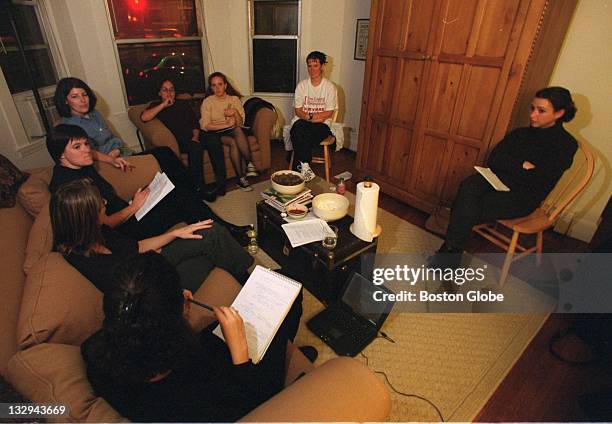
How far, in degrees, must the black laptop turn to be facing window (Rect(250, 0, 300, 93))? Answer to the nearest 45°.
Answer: approximately 90° to its right

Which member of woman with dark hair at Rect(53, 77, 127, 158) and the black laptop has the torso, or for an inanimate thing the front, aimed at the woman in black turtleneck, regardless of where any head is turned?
the woman with dark hair

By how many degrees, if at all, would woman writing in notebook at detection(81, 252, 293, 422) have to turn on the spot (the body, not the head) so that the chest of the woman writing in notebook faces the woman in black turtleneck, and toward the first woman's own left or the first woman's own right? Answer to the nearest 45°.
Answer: approximately 45° to the first woman's own right

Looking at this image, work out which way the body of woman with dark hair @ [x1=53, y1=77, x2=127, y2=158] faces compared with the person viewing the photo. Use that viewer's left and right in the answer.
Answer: facing the viewer and to the right of the viewer

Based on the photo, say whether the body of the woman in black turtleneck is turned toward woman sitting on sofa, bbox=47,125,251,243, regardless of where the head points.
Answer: yes

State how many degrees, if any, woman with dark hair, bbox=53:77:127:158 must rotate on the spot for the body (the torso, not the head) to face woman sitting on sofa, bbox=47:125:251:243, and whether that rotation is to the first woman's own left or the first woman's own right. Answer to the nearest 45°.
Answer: approximately 45° to the first woman's own right

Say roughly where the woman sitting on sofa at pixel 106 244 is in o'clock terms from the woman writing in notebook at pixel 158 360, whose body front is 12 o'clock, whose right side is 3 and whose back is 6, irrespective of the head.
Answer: The woman sitting on sofa is roughly at 10 o'clock from the woman writing in notebook.

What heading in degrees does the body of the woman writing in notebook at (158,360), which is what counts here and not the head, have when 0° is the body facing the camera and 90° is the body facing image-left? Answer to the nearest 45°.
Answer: approximately 225°

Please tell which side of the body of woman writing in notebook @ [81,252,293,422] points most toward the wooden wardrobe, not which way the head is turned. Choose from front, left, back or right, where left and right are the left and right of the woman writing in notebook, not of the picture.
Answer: front

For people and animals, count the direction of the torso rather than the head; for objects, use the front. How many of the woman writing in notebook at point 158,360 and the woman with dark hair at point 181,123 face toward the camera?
1

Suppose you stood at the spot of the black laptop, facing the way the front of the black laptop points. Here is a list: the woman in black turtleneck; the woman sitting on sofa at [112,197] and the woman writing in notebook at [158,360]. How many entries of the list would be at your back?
1

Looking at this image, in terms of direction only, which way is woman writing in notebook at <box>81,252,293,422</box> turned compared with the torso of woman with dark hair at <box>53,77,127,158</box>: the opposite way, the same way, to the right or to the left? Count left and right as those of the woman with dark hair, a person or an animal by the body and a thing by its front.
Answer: to the left

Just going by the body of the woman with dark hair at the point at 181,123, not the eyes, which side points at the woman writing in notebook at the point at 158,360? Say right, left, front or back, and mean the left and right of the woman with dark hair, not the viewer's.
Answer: front

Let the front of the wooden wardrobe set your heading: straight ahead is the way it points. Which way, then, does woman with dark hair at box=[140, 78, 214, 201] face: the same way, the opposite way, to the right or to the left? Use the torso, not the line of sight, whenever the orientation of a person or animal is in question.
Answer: to the left

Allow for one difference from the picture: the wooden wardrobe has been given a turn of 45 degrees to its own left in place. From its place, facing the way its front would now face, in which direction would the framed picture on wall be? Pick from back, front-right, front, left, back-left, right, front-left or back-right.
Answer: back-right

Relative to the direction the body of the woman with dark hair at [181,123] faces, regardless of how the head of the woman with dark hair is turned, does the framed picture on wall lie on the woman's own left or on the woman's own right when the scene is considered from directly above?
on the woman's own left

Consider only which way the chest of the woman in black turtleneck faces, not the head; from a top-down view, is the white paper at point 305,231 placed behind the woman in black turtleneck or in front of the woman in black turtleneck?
in front

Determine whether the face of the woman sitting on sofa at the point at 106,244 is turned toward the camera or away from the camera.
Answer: away from the camera
